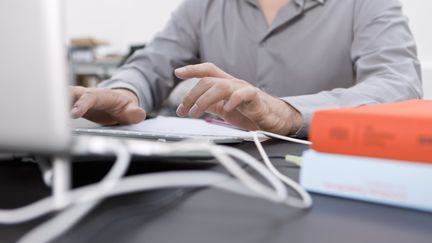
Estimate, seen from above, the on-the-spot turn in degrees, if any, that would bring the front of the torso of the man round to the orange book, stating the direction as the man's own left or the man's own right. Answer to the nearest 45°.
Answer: approximately 45° to the man's own left

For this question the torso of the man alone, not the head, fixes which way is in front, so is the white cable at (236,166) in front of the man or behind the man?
in front
